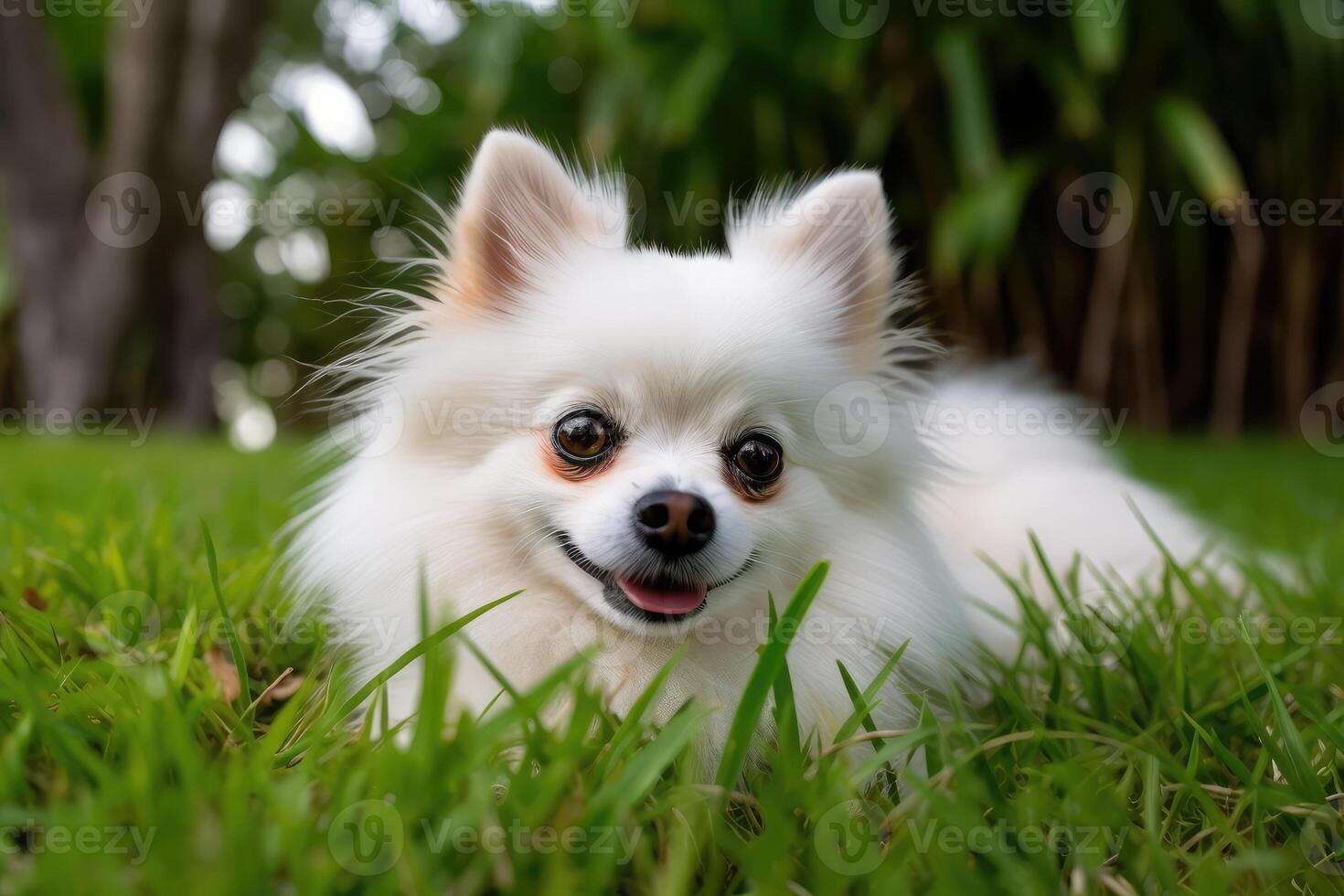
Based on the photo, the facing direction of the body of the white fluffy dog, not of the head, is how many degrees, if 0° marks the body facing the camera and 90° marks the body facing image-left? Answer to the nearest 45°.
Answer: approximately 45°

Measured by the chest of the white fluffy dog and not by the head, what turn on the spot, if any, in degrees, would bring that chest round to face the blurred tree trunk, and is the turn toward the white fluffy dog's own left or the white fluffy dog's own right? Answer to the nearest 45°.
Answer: approximately 90° to the white fluffy dog's own right
